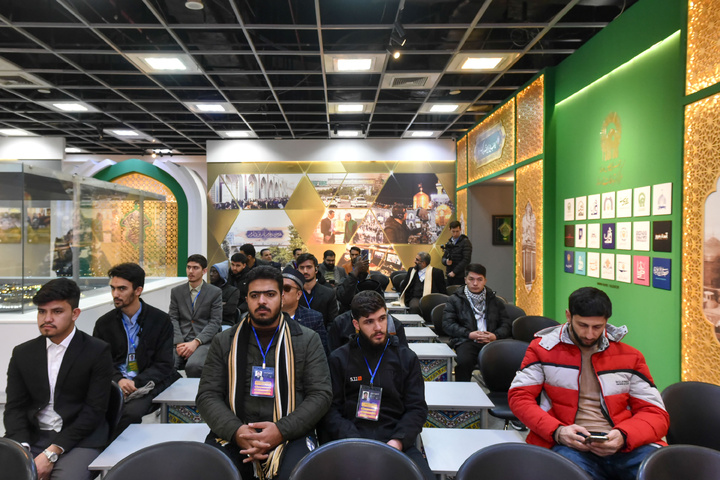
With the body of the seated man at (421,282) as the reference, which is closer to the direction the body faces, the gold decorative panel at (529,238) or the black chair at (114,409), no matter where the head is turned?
the black chair

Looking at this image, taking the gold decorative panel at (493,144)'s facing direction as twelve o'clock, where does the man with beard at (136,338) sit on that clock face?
The man with beard is roughly at 11 o'clock from the gold decorative panel.

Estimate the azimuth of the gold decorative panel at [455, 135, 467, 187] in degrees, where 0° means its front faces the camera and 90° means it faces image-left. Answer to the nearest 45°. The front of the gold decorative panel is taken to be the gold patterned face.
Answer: approximately 45°

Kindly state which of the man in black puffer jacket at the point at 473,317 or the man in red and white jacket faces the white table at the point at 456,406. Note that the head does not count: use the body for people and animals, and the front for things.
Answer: the man in black puffer jacket

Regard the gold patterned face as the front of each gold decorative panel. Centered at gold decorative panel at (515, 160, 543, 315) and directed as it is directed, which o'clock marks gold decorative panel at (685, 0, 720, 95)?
gold decorative panel at (685, 0, 720, 95) is roughly at 10 o'clock from gold decorative panel at (515, 160, 543, 315).

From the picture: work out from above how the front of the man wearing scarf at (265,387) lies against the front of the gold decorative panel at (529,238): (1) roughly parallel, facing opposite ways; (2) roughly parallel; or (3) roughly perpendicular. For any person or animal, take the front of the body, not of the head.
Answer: roughly perpendicular

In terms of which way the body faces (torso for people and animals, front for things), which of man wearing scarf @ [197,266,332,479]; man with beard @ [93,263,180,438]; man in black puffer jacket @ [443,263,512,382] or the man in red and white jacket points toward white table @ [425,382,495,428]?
the man in black puffer jacket

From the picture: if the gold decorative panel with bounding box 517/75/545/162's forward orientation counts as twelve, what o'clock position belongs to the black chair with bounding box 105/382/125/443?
The black chair is roughly at 11 o'clock from the gold decorative panel.
